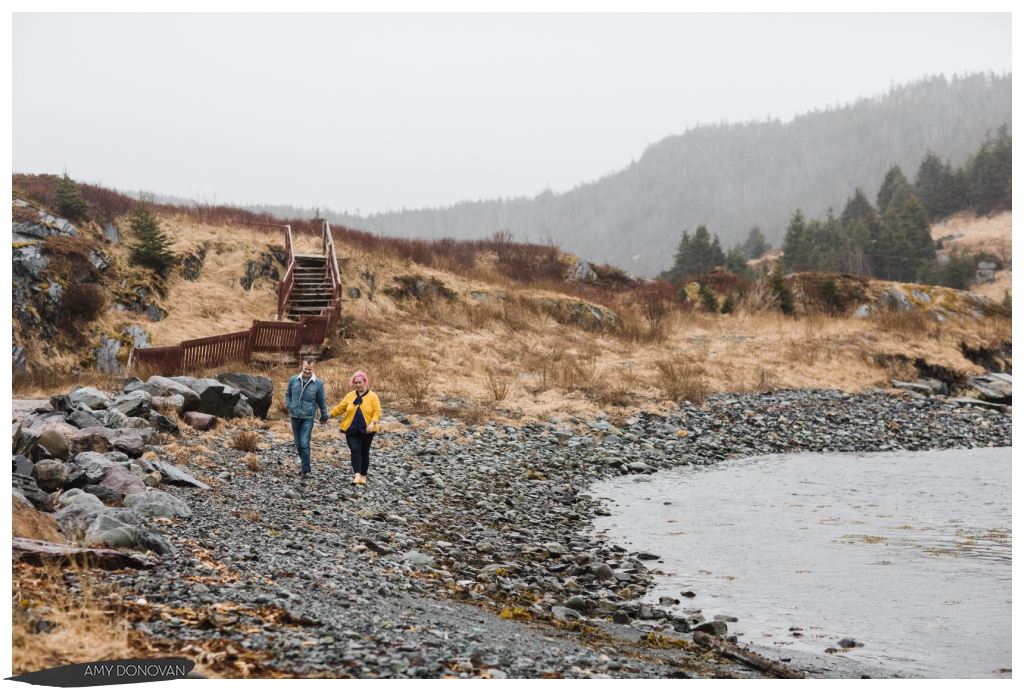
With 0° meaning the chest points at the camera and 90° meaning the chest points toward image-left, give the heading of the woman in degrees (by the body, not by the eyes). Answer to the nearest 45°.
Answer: approximately 0°

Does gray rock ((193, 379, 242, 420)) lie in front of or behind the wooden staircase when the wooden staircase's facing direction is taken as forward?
in front

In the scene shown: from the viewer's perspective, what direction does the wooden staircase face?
toward the camera

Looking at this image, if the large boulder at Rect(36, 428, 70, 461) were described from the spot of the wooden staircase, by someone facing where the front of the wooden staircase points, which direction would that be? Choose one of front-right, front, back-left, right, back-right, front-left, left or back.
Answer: front

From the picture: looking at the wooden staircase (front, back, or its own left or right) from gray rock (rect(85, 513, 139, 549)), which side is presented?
front

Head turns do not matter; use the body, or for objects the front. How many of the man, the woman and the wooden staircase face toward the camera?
3

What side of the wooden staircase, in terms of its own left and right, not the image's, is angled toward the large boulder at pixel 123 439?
front

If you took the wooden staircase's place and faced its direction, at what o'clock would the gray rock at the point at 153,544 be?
The gray rock is roughly at 12 o'clock from the wooden staircase.

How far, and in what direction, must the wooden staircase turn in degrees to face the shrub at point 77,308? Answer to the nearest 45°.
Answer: approximately 45° to its right

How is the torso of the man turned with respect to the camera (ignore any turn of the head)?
toward the camera

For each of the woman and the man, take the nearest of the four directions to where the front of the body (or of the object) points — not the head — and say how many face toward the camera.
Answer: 2
